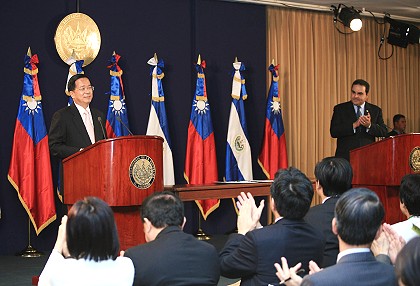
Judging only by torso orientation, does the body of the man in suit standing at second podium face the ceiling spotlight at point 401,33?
no

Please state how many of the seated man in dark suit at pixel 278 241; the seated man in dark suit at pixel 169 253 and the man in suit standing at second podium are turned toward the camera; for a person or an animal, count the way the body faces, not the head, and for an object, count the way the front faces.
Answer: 1

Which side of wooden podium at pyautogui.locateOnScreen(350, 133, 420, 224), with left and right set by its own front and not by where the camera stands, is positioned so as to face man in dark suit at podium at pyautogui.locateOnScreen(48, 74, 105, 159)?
right

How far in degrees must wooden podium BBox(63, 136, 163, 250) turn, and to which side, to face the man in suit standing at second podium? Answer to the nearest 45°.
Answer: approximately 90° to its left

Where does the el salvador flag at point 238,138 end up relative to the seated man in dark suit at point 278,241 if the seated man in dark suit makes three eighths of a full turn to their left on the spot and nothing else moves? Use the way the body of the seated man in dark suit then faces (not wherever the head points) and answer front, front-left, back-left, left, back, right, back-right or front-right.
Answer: back

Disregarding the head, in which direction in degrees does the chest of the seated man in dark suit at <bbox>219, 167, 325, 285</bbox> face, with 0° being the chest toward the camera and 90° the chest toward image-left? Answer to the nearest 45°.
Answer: approximately 135°

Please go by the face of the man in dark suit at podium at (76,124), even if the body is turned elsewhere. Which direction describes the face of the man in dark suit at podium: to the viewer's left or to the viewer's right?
to the viewer's right

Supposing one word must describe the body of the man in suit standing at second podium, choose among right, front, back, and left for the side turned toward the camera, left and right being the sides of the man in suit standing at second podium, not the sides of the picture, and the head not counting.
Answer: front

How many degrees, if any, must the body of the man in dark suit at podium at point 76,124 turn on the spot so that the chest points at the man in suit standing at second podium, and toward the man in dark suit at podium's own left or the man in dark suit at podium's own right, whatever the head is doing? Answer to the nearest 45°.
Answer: approximately 45° to the man in dark suit at podium's own left

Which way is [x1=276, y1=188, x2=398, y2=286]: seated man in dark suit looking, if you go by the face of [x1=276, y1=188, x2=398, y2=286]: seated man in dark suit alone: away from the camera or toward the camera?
away from the camera

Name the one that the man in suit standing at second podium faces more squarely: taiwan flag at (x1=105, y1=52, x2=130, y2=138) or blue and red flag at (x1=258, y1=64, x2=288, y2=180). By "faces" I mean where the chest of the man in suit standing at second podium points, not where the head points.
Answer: the taiwan flag
